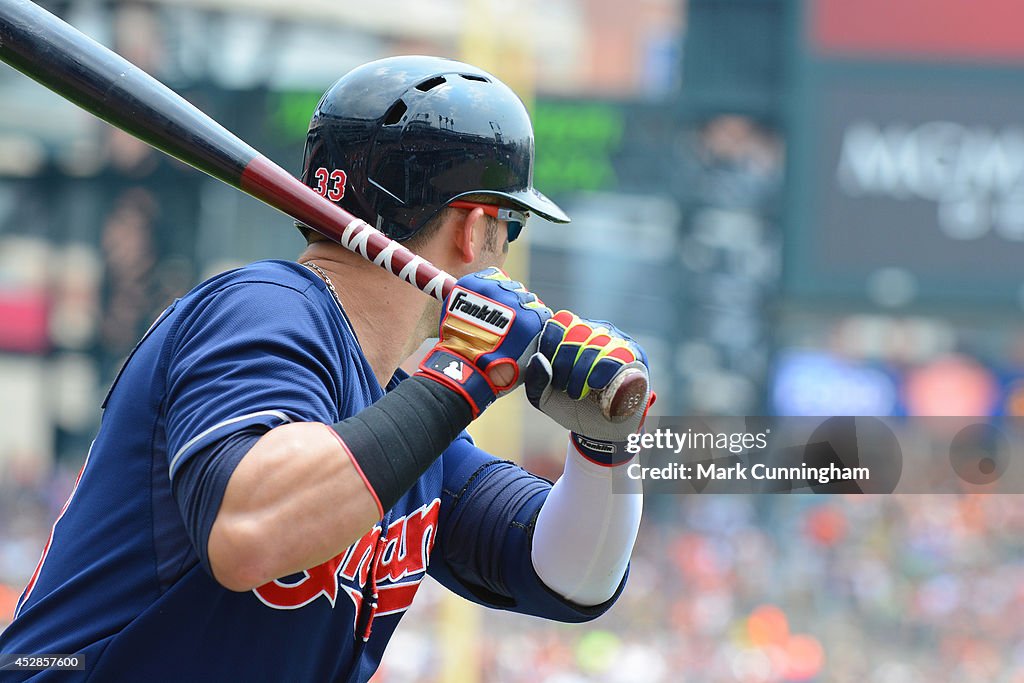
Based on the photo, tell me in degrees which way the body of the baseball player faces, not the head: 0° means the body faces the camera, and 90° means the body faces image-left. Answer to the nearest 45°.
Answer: approximately 270°

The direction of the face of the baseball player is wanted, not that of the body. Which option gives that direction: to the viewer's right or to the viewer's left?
to the viewer's right
